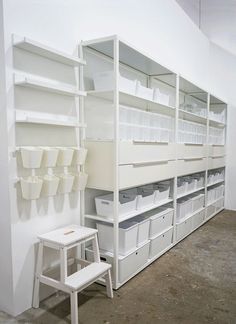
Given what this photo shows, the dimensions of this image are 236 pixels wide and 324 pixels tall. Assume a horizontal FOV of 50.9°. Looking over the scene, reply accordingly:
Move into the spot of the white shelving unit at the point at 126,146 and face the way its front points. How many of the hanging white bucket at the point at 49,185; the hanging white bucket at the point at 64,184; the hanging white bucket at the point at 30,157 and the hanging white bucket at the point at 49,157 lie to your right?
4

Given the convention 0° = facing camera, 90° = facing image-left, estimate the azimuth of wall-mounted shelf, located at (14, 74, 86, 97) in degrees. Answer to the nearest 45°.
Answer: approximately 315°

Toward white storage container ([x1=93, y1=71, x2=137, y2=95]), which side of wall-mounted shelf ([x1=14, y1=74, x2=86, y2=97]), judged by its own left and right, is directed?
left

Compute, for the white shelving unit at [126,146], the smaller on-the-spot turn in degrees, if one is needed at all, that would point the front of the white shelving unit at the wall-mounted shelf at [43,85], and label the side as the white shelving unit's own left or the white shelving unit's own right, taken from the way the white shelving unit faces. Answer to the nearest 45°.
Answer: approximately 90° to the white shelving unit's own right

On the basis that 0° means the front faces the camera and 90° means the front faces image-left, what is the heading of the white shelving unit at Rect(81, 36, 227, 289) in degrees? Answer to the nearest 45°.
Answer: approximately 315°

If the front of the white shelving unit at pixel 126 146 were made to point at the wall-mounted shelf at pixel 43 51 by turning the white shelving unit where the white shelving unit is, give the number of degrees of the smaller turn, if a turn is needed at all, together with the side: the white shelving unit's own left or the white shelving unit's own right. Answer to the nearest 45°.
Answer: approximately 90° to the white shelving unit's own right

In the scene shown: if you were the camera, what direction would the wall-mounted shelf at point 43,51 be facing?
facing the viewer and to the right of the viewer

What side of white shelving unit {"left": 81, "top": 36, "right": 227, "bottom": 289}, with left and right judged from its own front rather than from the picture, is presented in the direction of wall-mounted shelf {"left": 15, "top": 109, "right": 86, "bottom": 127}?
right

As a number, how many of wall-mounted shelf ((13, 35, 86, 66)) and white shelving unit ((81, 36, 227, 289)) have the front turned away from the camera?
0

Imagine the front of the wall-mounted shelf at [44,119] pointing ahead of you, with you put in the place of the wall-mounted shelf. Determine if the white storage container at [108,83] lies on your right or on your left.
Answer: on your left
